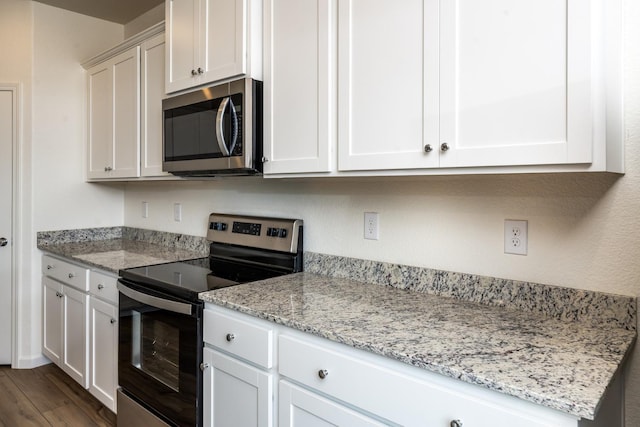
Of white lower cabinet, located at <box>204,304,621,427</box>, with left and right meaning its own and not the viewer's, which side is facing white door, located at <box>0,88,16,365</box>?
right

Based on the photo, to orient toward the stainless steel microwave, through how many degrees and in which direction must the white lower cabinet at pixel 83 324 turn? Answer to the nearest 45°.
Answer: approximately 90° to its left

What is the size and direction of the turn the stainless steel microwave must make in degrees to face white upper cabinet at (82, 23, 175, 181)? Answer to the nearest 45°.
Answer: approximately 90° to its right

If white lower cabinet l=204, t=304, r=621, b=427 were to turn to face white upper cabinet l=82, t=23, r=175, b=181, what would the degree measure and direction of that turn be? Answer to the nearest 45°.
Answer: approximately 90° to its right

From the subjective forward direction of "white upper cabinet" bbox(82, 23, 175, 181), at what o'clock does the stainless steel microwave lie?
The stainless steel microwave is roughly at 10 o'clock from the white upper cabinet.

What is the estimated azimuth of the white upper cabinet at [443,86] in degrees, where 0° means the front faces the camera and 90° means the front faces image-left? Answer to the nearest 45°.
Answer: approximately 45°
